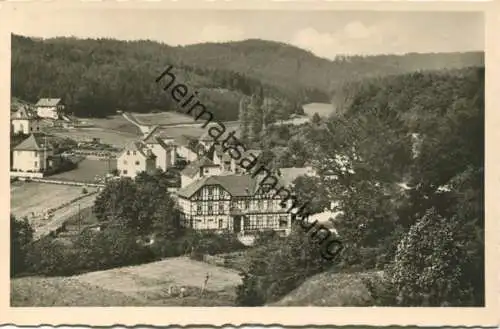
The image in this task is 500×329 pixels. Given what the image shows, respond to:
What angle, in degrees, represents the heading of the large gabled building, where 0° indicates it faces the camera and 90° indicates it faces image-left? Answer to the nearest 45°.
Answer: approximately 0°

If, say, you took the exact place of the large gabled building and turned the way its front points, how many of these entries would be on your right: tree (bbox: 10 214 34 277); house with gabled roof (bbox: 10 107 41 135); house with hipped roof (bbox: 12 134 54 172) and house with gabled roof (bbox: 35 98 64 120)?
4

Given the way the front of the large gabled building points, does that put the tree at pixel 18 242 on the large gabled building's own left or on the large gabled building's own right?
on the large gabled building's own right

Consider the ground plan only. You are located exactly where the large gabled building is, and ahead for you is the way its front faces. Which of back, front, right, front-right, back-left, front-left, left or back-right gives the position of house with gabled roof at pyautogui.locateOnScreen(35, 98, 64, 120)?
right

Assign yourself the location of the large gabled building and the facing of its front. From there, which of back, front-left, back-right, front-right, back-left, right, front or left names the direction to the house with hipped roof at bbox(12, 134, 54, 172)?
right
